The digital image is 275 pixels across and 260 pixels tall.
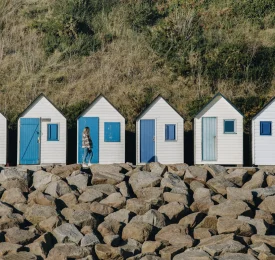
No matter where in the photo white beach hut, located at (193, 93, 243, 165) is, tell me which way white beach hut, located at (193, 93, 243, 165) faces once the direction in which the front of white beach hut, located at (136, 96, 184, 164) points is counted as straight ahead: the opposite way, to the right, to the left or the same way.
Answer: the same way

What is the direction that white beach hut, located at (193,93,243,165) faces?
toward the camera

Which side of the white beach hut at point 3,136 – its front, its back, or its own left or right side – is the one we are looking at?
front

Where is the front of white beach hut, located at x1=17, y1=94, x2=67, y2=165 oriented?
toward the camera

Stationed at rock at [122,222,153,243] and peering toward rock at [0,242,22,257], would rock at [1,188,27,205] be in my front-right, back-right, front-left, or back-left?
front-right

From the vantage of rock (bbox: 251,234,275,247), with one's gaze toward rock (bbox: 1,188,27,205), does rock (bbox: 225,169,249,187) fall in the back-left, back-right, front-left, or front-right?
front-right

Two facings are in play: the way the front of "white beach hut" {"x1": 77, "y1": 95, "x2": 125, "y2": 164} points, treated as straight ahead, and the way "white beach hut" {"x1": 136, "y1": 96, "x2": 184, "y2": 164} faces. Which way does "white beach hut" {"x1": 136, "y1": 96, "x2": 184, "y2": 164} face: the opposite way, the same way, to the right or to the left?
the same way

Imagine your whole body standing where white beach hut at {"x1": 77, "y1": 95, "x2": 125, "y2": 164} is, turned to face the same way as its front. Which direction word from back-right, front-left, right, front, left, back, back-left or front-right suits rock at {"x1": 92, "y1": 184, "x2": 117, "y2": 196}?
front

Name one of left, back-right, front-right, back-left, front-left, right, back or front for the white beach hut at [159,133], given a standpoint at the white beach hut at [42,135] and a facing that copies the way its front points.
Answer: left

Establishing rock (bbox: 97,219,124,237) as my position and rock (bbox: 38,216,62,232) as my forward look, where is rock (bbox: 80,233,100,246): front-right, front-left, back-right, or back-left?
front-left

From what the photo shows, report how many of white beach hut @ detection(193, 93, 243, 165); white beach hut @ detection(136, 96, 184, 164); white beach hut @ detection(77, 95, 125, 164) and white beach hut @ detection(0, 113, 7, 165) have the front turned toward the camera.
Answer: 4

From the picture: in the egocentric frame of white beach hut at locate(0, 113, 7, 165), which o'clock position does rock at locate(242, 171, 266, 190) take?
The rock is roughly at 10 o'clock from the white beach hut.

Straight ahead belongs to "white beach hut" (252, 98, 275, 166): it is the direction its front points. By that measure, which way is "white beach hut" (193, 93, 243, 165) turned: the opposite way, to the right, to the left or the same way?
the same way

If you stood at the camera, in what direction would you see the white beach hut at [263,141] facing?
facing the viewer

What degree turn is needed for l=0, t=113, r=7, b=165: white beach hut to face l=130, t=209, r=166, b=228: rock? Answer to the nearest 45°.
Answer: approximately 45° to its left
